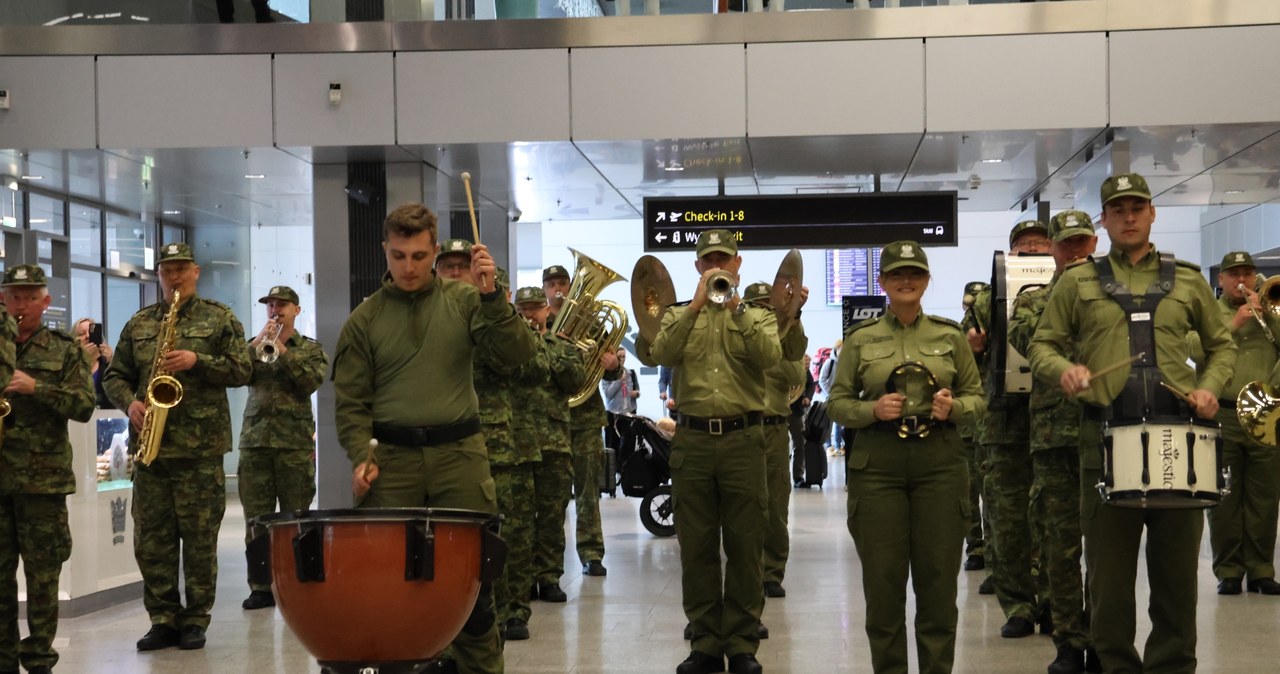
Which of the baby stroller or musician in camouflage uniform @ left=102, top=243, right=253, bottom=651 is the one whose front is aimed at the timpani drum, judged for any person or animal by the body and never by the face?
the musician in camouflage uniform

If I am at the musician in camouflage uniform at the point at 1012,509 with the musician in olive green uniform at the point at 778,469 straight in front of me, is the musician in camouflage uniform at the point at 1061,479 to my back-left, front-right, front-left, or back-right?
back-left

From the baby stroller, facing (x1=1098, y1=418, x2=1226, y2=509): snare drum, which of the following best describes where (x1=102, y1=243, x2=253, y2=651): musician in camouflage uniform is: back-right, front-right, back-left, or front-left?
front-right

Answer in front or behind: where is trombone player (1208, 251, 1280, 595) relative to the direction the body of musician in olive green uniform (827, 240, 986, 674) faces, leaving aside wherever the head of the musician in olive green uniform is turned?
behind

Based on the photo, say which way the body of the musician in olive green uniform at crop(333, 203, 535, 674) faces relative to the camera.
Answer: toward the camera

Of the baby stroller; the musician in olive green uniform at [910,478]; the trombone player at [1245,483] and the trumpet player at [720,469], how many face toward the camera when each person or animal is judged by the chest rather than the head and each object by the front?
3

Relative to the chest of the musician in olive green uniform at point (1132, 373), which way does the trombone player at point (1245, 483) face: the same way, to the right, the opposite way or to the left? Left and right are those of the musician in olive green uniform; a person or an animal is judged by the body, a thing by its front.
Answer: the same way

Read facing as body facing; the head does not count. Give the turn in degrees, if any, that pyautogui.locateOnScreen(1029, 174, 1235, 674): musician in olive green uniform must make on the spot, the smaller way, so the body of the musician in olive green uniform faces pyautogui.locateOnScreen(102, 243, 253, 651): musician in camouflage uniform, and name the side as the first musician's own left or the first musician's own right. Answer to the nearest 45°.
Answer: approximately 90° to the first musician's own right

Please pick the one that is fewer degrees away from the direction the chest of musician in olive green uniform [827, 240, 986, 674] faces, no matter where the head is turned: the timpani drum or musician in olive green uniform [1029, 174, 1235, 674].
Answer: the timpani drum

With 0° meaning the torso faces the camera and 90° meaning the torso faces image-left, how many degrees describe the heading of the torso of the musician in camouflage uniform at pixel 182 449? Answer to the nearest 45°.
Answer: approximately 0°

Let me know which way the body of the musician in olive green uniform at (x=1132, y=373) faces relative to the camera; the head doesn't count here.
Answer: toward the camera

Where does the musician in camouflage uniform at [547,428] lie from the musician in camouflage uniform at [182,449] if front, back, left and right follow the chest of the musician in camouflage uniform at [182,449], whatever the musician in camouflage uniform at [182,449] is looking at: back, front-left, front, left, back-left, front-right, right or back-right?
left

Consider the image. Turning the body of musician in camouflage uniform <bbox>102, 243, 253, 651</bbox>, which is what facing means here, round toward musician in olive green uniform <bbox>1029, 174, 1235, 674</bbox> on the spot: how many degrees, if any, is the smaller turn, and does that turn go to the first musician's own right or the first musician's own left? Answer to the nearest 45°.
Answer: approximately 45° to the first musician's own left

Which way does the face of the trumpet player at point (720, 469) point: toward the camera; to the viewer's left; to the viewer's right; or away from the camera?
toward the camera

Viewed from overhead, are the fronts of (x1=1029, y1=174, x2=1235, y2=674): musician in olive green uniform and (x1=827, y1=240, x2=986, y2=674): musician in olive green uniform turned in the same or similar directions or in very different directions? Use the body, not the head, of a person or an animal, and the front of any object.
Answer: same or similar directions

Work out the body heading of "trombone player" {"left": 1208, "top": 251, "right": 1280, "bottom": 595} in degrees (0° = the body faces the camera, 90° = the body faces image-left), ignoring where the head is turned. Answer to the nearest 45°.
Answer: approximately 0°
